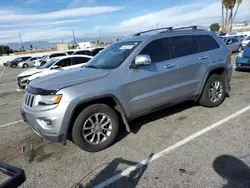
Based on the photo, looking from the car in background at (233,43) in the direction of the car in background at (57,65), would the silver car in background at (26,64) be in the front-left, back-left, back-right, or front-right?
front-right

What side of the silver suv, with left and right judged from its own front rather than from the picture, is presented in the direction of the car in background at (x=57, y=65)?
right

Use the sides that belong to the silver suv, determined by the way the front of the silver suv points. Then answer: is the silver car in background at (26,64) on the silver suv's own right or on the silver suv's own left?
on the silver suv's own right

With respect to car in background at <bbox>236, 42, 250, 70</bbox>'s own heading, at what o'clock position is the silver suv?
The silver suv is roughly at 11 o'clock from the car in background.

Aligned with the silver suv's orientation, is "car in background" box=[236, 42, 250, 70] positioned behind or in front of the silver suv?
behind

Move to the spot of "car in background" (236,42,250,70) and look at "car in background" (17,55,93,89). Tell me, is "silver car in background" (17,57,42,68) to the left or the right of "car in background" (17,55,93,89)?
right

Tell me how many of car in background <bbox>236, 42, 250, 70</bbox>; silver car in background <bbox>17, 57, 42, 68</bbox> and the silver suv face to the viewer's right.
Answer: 0

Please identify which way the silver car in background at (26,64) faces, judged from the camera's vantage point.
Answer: facing the viewer and to the left of the viewer

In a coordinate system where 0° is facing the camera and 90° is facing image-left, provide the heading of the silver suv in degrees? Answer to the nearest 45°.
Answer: approximately 45°

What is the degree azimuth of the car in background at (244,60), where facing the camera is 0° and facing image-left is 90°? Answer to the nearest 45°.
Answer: approximately 45°
